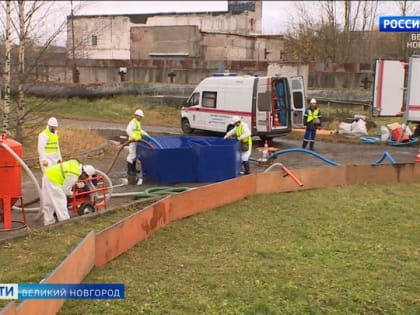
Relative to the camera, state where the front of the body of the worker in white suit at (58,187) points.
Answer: to the viewer's right

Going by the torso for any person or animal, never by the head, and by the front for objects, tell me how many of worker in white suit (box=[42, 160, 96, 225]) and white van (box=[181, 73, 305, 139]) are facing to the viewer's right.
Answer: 1

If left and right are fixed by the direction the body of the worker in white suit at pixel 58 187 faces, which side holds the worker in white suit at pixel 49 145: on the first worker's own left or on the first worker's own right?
on the first worker's own left

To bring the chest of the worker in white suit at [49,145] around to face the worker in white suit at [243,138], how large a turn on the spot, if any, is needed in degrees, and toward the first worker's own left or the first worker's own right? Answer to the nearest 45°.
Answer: approximately 90° to the first worker's own left

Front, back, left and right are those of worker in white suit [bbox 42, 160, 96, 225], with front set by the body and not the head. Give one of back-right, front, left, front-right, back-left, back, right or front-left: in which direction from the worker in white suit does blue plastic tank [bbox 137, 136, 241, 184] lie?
front-left

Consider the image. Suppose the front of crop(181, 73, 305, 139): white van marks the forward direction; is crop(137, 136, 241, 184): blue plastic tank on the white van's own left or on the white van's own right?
on the white van's own left

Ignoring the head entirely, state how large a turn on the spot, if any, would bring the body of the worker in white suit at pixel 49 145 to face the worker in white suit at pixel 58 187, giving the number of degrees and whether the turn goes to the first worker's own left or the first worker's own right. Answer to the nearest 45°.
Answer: approximately 45° to the first worker's own right

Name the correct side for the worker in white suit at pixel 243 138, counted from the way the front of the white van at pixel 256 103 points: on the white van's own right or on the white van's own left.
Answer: on the white van's own left

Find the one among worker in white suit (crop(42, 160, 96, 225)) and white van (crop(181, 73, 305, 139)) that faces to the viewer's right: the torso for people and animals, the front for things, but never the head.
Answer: the worker in white suit

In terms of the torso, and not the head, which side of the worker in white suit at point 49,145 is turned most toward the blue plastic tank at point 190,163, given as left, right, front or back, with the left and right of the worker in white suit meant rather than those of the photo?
left

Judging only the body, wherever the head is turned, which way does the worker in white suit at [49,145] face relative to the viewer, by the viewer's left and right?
facing the viewer and to the right of the viewer

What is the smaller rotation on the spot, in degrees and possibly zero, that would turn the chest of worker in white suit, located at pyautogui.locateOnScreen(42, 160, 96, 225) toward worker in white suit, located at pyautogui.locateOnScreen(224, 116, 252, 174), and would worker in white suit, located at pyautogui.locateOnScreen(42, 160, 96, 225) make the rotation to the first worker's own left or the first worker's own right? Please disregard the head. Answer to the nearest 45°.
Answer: approximately 45° to the first worker's own left
